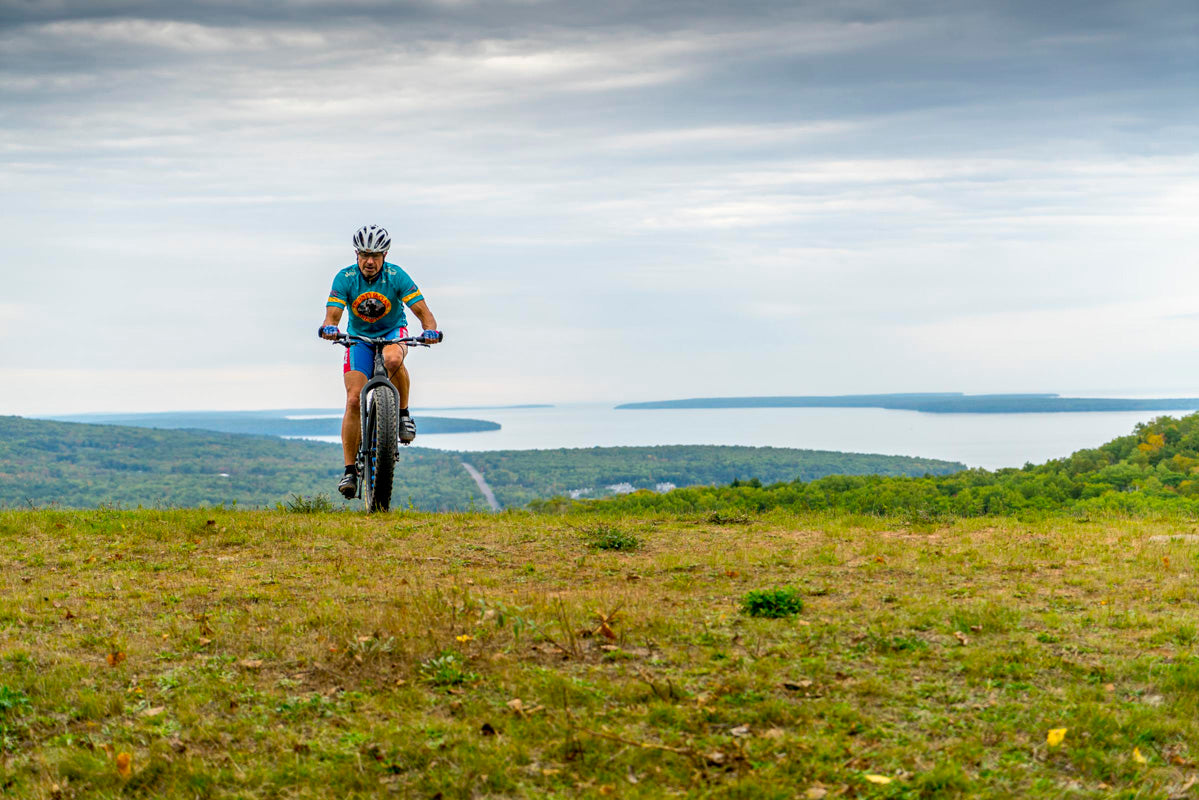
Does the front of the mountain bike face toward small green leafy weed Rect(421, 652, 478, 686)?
yes

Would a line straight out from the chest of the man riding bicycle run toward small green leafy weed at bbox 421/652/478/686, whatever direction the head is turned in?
yes

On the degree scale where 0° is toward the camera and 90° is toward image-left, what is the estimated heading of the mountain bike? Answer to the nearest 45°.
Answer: approximately 0°

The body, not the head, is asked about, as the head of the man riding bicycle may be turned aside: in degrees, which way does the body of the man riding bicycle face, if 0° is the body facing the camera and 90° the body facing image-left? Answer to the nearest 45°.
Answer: approximately 0°

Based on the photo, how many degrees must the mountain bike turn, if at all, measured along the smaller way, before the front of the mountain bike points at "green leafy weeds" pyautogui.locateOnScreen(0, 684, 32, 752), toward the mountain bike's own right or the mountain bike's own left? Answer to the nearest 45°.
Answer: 0° — it already faces it

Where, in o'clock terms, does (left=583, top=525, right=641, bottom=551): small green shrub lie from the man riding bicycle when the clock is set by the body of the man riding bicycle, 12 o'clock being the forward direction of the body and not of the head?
The small green shrub is roughly at 11 o'clock from the man riding bicycle.
